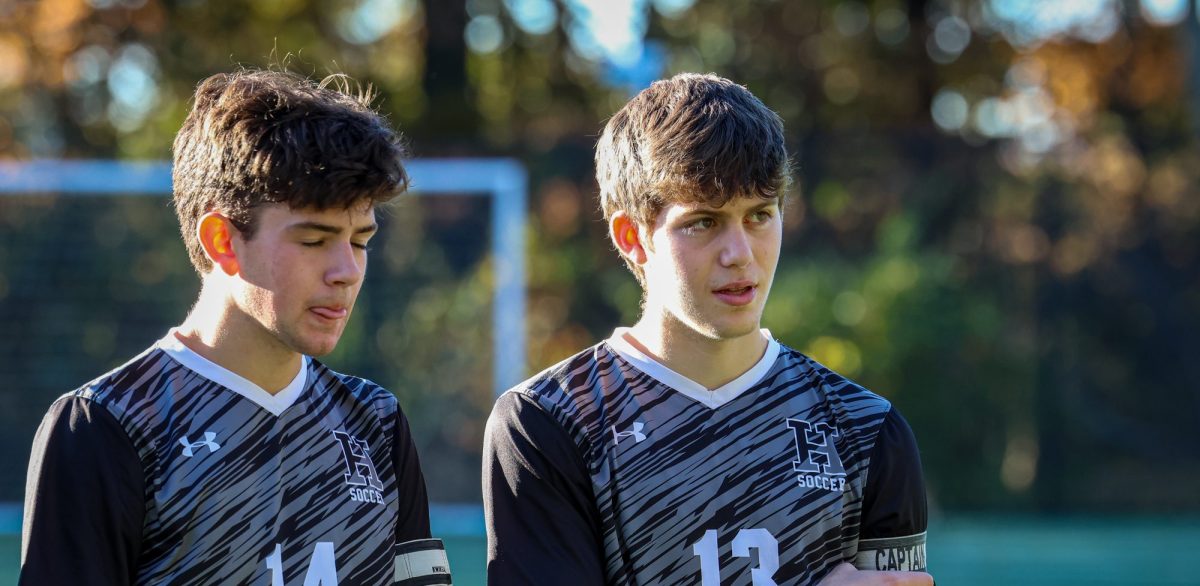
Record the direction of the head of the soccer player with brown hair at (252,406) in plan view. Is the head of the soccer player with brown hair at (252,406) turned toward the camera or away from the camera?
toward the camera

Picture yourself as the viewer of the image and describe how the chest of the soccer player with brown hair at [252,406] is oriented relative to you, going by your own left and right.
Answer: facing the viewer and to the right of the viewer

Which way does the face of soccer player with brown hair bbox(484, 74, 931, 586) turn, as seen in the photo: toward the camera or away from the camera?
toward the camera

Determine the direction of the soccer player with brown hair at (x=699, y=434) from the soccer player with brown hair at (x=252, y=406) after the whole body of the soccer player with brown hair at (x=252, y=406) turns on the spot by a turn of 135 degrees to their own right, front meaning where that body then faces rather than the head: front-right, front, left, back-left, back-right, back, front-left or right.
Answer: back
